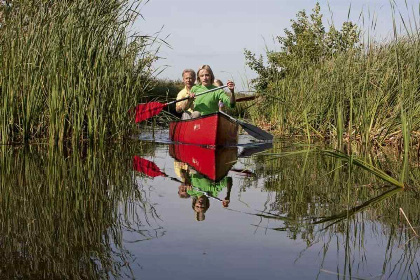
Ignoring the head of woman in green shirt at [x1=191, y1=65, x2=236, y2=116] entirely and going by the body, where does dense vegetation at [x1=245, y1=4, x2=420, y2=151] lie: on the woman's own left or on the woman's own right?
on the woman's own left

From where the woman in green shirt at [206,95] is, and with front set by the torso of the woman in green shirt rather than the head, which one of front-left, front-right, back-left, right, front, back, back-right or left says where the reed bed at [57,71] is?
front-right

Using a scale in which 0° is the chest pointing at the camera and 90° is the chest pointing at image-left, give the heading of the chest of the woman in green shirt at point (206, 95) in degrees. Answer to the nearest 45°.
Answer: approximately 0°

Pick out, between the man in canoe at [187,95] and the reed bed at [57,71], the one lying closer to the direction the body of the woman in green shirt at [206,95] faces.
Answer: the reed bed

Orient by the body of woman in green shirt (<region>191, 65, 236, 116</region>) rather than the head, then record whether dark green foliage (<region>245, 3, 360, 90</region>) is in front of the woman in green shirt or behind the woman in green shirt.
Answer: behind

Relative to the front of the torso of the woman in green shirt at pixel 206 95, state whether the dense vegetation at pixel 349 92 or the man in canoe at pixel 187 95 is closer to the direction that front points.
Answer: the dense vegetation

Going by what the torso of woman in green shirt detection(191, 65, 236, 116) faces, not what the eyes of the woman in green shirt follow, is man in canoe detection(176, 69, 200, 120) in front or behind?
behind

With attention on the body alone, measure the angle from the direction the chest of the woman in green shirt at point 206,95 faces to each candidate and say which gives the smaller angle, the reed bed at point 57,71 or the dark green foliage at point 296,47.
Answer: the reed bed
